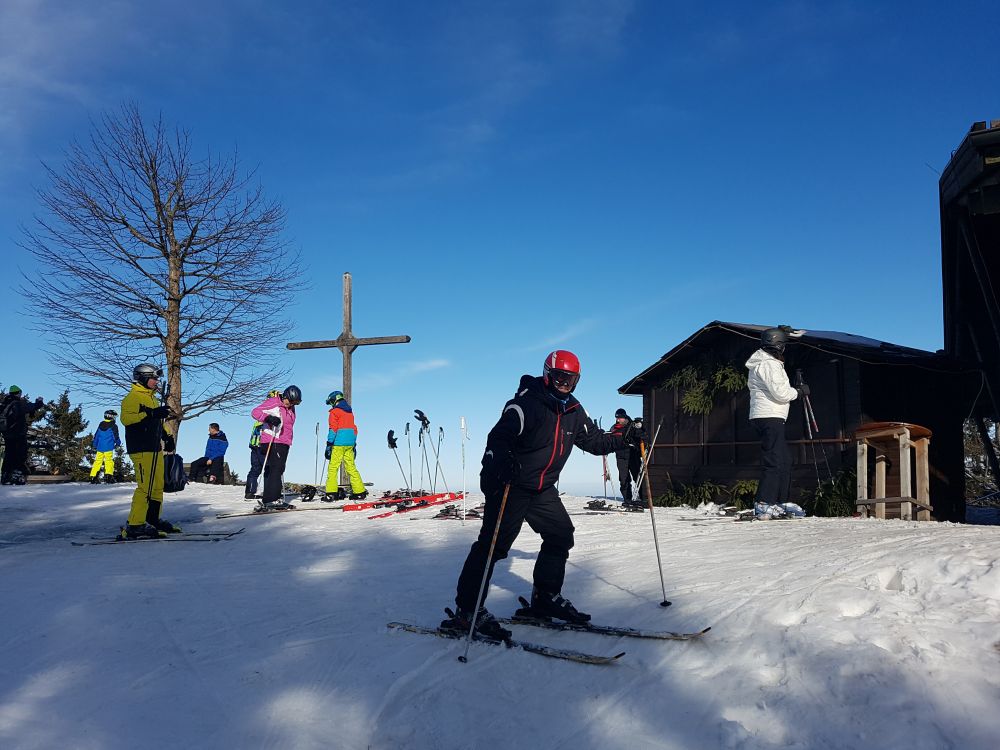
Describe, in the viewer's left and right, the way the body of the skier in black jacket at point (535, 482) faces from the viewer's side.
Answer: facing the viewer and to the right of the viewer

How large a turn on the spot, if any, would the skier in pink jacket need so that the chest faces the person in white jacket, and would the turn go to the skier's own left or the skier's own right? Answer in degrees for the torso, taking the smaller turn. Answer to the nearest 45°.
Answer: approximately 45° to the skier's own right

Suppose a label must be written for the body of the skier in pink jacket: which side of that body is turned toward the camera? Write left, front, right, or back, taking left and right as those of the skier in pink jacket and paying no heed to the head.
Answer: right

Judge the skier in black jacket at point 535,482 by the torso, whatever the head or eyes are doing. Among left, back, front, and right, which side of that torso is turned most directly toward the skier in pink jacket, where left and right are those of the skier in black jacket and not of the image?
back

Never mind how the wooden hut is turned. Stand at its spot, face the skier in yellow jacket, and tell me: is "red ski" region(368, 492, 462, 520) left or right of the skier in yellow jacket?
right
